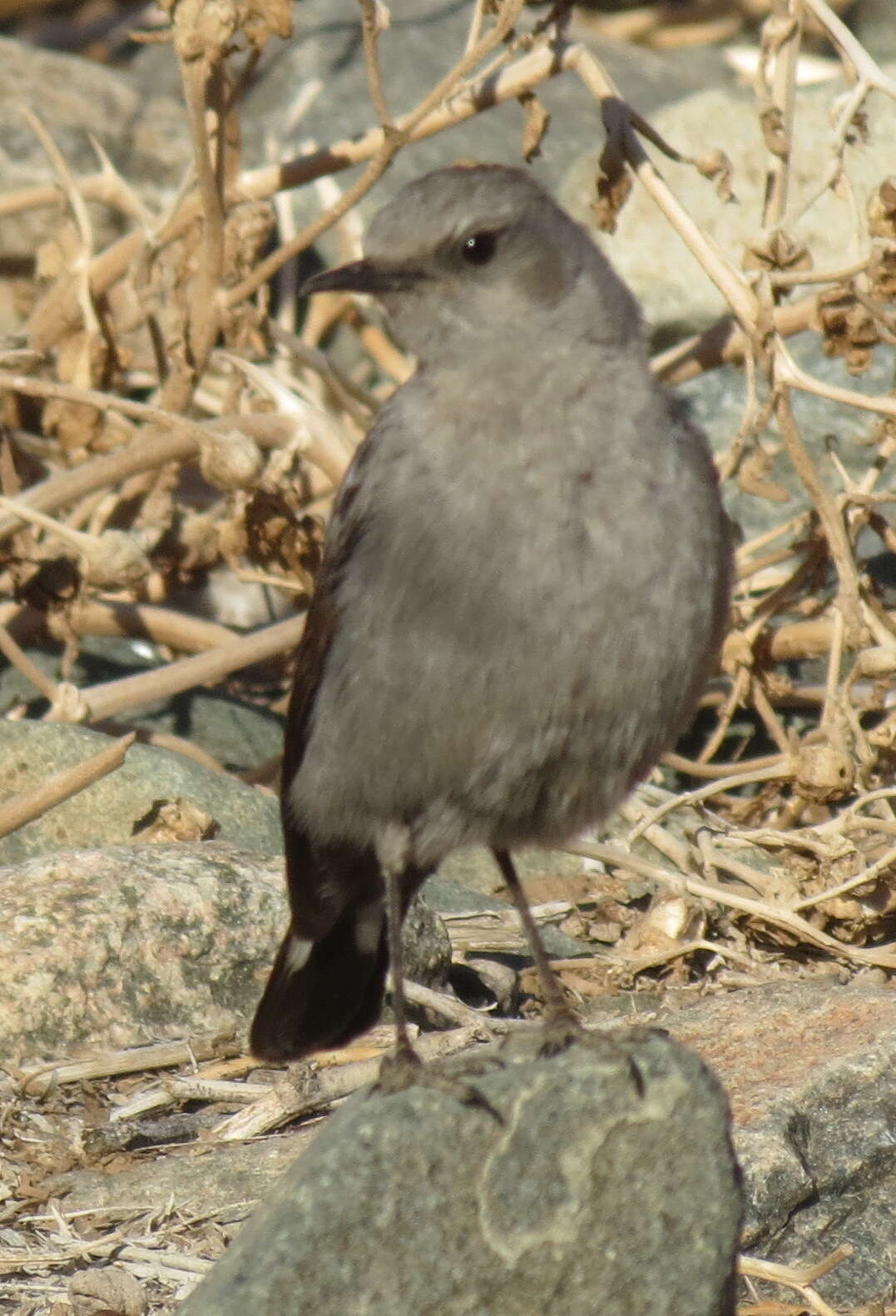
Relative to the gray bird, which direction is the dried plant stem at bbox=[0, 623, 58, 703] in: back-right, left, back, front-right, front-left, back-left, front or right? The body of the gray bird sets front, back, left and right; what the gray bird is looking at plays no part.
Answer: back

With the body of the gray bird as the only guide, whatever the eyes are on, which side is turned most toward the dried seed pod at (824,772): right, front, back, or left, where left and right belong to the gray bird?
left

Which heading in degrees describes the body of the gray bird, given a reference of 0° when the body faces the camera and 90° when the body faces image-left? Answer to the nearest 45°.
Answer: approximately 315°

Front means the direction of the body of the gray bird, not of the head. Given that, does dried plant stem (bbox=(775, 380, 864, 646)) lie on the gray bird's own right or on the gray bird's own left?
on the gray bird's own left

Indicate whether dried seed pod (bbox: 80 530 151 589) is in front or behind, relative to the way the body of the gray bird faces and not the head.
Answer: behind

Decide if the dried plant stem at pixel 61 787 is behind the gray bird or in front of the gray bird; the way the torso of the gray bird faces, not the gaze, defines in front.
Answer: behind
